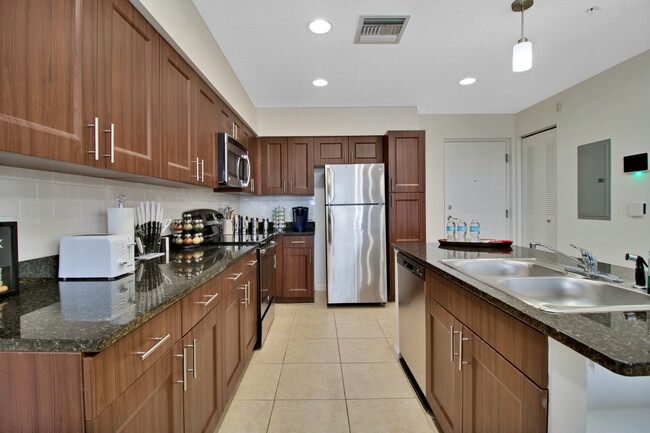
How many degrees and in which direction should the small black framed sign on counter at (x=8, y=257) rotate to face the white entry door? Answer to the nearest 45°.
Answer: approximately 45° to its left

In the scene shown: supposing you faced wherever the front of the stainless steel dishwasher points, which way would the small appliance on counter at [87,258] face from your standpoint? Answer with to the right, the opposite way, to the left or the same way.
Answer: the opposite way

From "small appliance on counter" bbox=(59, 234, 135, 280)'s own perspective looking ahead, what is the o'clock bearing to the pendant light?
The pendant light is roughly at 11 o'clock from the small appliance on counter.

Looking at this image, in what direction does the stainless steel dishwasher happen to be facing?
to the viewer's left

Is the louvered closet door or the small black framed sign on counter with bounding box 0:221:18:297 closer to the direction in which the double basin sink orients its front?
the small black framed sign on counter

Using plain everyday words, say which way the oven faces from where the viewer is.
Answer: facing to the right of the viewer

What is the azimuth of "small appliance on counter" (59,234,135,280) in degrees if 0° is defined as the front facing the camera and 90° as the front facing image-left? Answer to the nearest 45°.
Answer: approximately 315°

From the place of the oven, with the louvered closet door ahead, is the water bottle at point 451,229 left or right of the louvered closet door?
right

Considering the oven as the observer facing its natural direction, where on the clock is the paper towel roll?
The paper towel roll is roughly at 4 o'clock from the oven.
